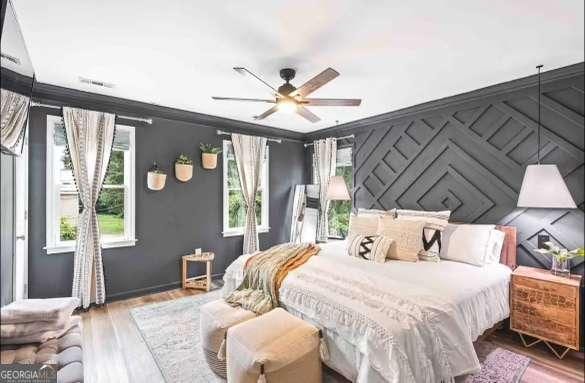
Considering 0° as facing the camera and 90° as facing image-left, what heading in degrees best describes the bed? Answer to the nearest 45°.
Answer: approximately 45°

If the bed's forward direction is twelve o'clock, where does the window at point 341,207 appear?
The window is roughly at 4 o'clock from the bed.

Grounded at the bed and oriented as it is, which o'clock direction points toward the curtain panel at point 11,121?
The curtain panel is roughly at 12 o'clock from the bed.

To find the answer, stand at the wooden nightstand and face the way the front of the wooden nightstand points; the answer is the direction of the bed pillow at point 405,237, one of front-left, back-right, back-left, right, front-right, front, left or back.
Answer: front-right

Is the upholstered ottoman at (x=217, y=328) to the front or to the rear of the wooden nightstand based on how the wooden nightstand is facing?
to the front

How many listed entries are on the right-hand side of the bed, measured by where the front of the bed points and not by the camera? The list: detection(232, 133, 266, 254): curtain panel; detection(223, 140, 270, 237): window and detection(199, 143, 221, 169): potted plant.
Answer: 3

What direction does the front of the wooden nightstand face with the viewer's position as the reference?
facing the viewer and to the left of the viewer

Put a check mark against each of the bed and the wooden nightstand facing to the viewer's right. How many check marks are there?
0

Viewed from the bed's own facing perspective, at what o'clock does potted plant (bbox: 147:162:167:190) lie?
The potted plant is roughly at 2 o'clock from the bed.

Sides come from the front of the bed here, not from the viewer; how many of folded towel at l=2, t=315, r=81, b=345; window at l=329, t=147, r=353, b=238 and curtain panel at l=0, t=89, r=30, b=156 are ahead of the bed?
2

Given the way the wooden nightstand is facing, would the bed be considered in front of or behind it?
in front

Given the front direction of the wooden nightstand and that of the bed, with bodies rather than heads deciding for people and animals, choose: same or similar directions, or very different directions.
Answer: same or similar directions

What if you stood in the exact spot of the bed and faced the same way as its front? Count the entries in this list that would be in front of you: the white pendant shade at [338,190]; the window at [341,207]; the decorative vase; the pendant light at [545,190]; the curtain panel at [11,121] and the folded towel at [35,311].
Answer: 2

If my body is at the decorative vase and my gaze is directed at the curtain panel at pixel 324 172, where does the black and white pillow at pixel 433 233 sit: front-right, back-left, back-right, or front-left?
front-left

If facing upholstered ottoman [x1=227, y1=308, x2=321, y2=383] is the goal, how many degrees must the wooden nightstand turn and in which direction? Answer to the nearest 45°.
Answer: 0° — it already faces it
